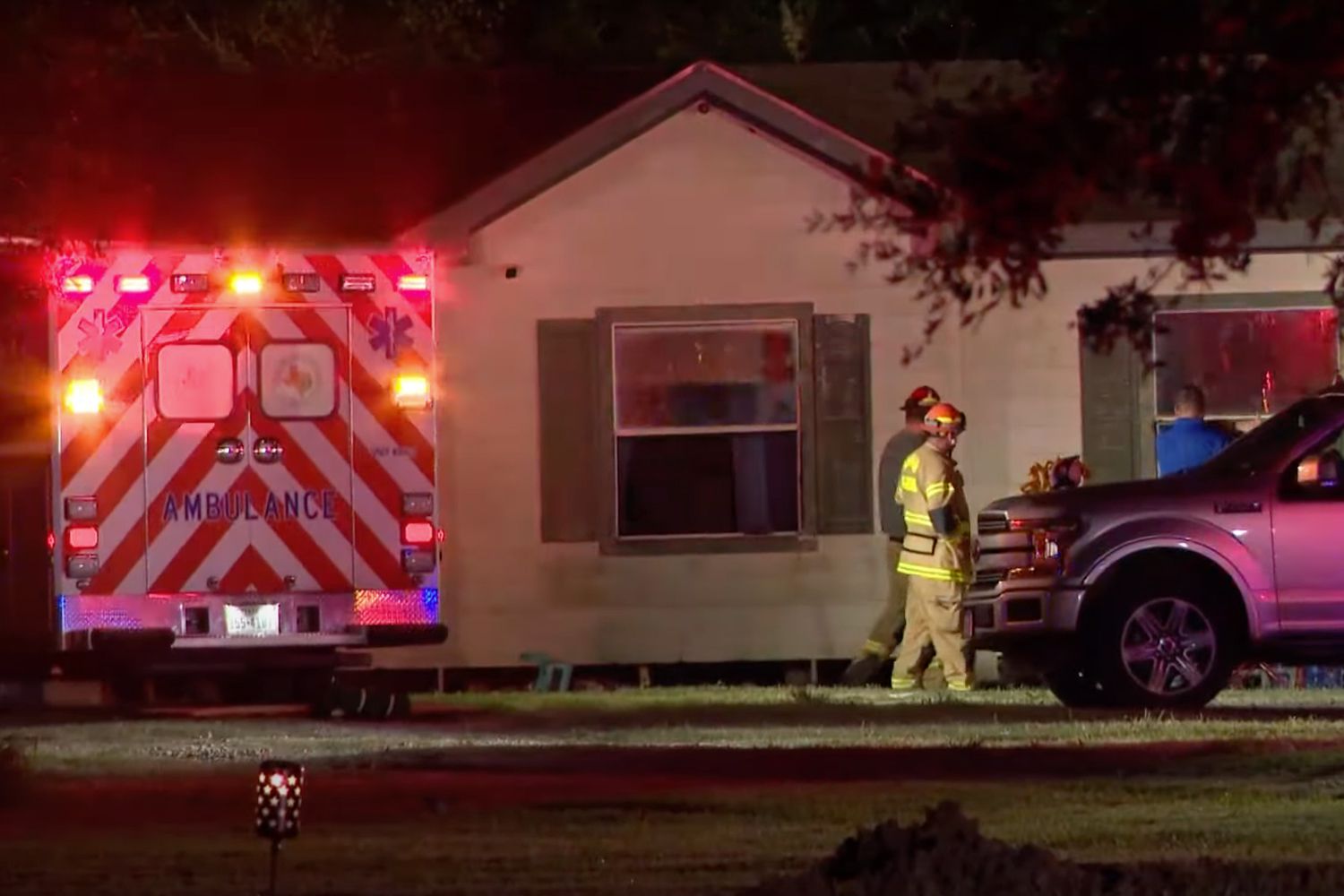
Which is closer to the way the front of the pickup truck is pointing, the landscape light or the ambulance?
the ambulance

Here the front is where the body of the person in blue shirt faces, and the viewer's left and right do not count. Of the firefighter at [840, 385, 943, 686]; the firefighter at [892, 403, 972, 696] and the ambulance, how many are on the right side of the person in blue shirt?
0

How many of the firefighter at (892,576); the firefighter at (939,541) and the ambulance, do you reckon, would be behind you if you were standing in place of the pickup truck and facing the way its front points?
0

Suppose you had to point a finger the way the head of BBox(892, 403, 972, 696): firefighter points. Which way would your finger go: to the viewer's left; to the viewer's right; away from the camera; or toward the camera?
to the viewer's right

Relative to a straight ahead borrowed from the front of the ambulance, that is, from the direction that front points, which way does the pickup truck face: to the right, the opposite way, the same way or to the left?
to the left

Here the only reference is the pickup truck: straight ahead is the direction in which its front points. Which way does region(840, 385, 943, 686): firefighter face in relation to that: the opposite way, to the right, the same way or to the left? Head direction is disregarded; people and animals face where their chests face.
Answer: the opposite way

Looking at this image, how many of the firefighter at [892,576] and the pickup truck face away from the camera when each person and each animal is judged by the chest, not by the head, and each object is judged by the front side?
0

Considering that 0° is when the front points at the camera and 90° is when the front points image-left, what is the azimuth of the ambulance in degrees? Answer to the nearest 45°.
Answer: approximately 180°

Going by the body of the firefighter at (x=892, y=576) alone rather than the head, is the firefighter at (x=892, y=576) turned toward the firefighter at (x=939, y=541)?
no

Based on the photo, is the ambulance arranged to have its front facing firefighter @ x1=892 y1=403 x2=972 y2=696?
no

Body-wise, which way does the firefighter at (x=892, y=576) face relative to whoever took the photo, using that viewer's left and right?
facing to the right of the viewer

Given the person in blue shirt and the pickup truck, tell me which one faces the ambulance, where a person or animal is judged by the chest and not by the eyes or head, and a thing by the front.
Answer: the pickup truck

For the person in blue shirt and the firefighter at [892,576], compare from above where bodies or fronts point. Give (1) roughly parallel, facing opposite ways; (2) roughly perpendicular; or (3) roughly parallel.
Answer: roughly perpendicular
